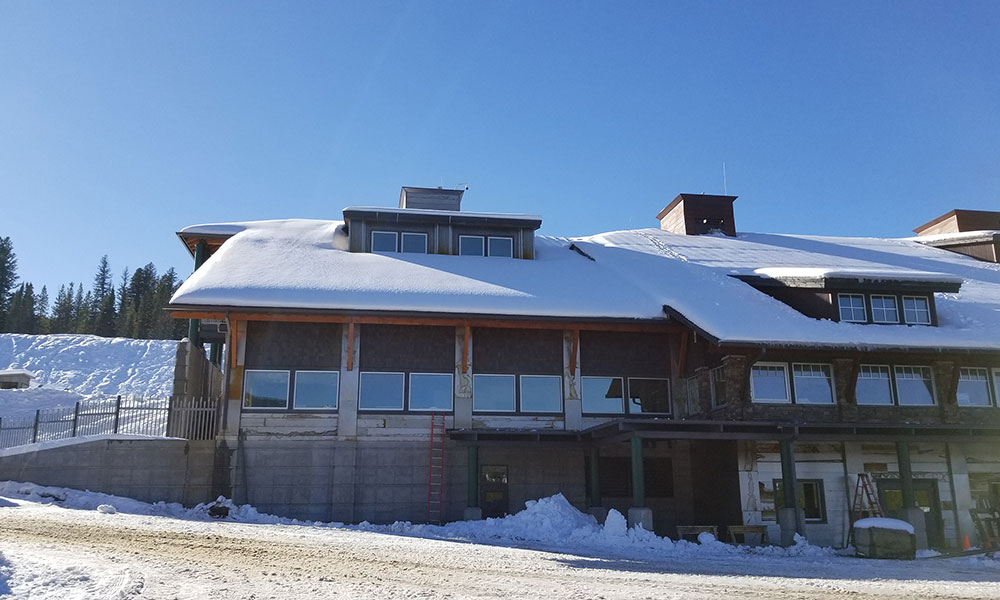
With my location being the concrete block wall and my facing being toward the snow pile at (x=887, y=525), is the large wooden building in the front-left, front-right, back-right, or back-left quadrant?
front-left

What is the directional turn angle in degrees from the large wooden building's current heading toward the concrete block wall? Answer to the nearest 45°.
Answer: approximately 90° to its right

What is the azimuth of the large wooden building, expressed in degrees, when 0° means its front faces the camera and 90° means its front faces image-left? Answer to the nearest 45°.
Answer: approximately 0°

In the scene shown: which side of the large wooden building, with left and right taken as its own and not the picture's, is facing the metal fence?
right
